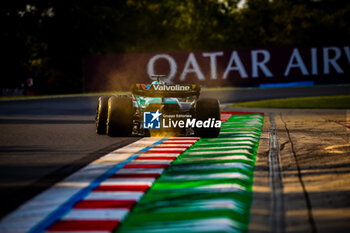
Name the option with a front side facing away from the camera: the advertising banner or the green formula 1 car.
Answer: the green formula 1 car

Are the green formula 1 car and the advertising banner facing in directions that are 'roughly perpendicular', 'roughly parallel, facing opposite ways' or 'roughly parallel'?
roughly parallel, facing opposite ways

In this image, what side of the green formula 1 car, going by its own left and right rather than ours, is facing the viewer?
back

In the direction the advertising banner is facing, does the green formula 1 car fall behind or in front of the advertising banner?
in front

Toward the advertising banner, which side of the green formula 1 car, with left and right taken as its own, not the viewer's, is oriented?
front

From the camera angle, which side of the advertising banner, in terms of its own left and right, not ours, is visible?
front

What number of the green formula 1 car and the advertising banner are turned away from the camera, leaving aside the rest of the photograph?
1
